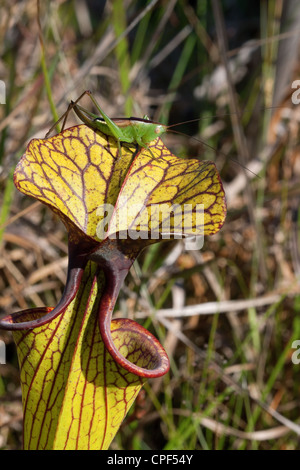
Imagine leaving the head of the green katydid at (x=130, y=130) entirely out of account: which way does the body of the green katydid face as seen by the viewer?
to the viewer's right
